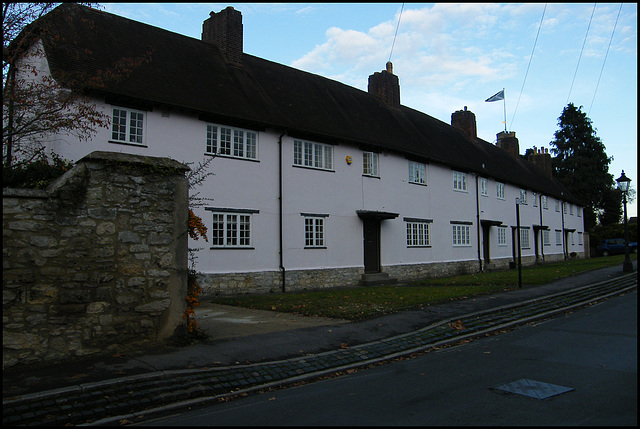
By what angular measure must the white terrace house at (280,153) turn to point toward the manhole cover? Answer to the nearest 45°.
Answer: approximately 45° to its right

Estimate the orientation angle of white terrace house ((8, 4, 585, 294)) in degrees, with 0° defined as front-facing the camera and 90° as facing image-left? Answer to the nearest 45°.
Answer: approximately 315°

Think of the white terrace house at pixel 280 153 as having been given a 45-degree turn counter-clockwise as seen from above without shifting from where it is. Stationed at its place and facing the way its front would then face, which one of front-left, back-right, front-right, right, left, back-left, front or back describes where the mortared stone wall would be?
right
